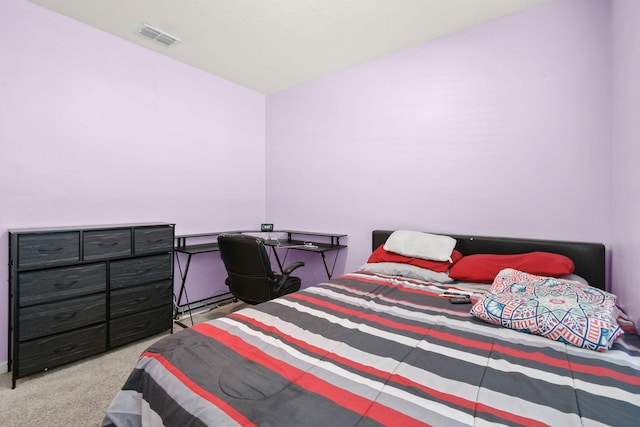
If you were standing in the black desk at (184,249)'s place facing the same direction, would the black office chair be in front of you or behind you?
in front

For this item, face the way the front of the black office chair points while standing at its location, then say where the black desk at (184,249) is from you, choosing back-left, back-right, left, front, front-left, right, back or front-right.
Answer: left

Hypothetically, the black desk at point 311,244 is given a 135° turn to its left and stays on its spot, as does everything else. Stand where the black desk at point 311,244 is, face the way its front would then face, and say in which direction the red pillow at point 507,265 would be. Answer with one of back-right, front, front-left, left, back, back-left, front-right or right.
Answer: front-right

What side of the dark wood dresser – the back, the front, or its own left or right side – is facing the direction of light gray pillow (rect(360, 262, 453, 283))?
front

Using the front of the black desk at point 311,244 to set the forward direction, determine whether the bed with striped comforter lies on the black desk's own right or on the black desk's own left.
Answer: on the black desk's own left

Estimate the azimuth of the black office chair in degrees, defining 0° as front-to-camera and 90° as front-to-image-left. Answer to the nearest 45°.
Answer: approximately 225°

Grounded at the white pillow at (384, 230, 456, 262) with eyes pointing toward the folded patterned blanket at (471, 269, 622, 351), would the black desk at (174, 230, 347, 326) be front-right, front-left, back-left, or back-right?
back-right

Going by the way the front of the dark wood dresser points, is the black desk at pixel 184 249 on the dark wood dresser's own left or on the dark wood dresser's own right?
on the dark wood dresser's own left

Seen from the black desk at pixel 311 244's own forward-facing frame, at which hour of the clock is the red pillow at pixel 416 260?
The red pillow is roughly at 9 o'clock from the black desk.

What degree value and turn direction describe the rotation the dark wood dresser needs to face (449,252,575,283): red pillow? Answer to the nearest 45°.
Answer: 0° — it already faces it

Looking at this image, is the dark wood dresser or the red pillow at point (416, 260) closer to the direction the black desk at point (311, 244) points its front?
the dark wood dresser

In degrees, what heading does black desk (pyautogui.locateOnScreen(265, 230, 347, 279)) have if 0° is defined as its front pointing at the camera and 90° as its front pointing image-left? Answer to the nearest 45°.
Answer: approximately 45°

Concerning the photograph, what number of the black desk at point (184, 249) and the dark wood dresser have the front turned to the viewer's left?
0

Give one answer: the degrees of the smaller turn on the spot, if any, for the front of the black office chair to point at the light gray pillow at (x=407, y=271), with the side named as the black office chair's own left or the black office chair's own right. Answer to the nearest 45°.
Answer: approximately 45° to the black office chair's own right

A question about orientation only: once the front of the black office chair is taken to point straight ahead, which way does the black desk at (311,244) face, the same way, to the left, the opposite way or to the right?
the opposite way
